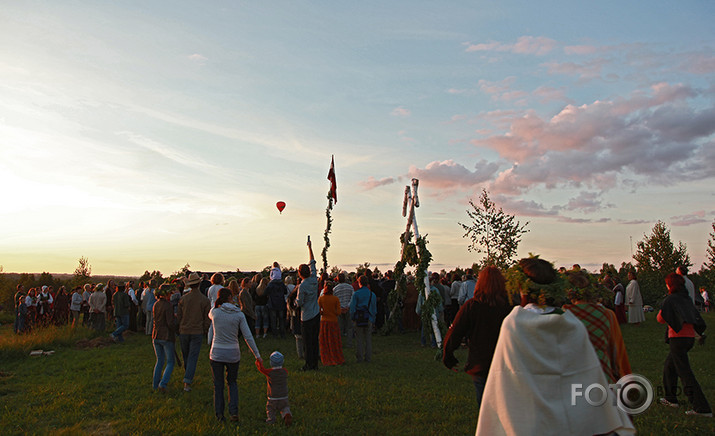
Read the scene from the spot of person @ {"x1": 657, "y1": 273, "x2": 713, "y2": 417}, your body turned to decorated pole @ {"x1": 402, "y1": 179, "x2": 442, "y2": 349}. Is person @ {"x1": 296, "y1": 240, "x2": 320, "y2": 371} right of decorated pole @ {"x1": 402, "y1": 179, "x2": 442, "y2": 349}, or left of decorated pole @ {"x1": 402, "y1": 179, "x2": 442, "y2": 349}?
left

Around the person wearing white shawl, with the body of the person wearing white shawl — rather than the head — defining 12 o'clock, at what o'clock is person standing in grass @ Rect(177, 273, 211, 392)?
The person standing in grass is roughly at 10 o'clock from the person wearing white shawl.

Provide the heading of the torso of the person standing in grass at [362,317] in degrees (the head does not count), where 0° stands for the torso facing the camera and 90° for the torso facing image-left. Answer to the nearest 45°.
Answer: approximately 180°

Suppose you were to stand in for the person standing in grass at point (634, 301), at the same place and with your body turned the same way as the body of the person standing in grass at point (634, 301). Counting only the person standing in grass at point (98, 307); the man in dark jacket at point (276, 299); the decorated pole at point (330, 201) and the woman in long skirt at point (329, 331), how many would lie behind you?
0

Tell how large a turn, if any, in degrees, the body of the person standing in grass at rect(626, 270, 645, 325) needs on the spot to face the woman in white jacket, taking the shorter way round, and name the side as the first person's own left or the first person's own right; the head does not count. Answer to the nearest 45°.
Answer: approximately 90° to the first person's own left

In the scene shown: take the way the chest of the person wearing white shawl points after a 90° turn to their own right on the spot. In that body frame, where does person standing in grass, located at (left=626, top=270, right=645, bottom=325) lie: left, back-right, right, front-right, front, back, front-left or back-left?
left

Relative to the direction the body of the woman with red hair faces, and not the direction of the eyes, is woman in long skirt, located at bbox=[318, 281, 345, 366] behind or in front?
in front

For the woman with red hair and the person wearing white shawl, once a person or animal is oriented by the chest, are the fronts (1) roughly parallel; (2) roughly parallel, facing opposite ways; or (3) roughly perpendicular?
roughly parallel

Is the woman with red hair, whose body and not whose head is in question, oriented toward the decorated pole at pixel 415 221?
yes

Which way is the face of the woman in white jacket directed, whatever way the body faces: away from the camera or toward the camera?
away from the camera

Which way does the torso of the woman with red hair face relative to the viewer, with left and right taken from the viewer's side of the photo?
facing away from the viewer

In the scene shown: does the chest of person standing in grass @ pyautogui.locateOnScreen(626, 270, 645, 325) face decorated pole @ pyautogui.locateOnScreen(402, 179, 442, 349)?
no

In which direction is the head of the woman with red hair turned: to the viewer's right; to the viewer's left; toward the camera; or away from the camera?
away from the camera

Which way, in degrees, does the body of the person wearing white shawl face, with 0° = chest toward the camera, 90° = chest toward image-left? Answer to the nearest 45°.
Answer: approximately 180°

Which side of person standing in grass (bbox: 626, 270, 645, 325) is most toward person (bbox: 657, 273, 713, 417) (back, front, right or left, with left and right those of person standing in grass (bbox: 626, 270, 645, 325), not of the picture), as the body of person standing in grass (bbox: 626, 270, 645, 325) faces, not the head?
left

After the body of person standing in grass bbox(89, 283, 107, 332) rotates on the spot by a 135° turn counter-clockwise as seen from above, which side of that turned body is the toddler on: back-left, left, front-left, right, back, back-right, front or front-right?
front-left

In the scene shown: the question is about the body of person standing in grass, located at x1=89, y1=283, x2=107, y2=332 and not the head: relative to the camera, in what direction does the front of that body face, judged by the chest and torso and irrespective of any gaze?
away from the camera
